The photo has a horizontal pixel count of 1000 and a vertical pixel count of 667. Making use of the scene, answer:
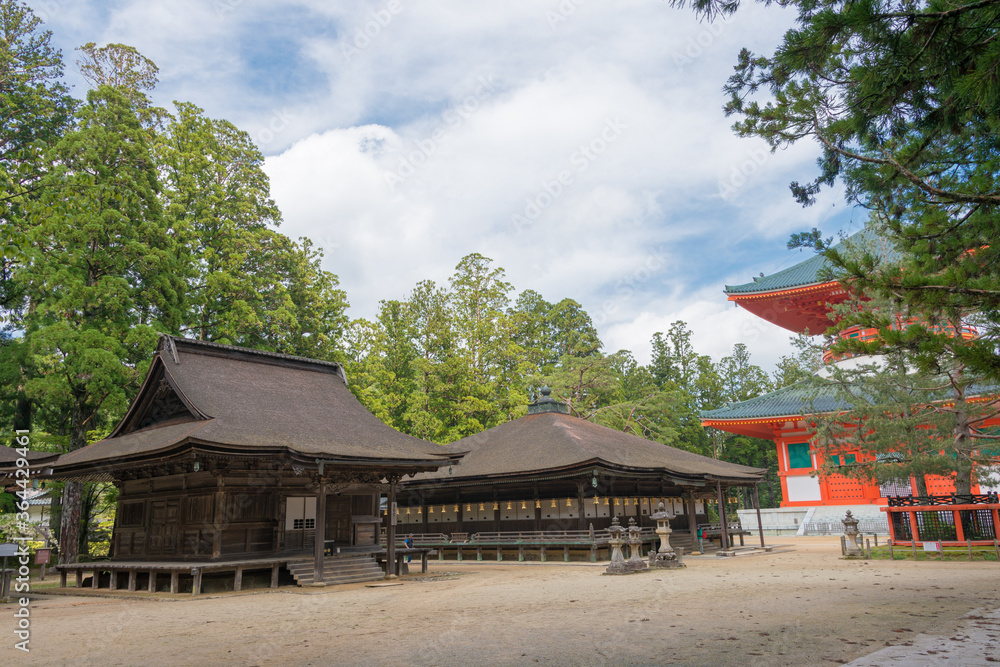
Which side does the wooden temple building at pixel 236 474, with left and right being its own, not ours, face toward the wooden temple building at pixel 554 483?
left

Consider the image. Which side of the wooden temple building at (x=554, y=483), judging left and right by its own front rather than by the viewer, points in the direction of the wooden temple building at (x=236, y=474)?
right

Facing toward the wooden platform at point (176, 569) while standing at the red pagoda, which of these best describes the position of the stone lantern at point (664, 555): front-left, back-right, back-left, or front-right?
front-left

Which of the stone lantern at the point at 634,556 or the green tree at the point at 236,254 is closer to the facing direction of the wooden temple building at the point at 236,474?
the stone lantern

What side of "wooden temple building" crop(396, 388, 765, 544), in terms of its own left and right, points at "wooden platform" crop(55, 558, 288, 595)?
right

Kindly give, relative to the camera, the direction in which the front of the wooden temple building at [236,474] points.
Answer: facing the viewer and to the right of the viewer

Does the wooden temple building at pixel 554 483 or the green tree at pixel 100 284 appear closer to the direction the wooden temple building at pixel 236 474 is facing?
the wooden temple building

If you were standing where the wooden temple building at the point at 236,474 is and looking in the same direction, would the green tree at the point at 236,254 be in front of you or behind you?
behind

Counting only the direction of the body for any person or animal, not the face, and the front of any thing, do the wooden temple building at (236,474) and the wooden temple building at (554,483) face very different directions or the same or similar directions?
same or similar directions

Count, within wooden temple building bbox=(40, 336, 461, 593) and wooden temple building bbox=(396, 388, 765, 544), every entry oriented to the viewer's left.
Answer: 0
